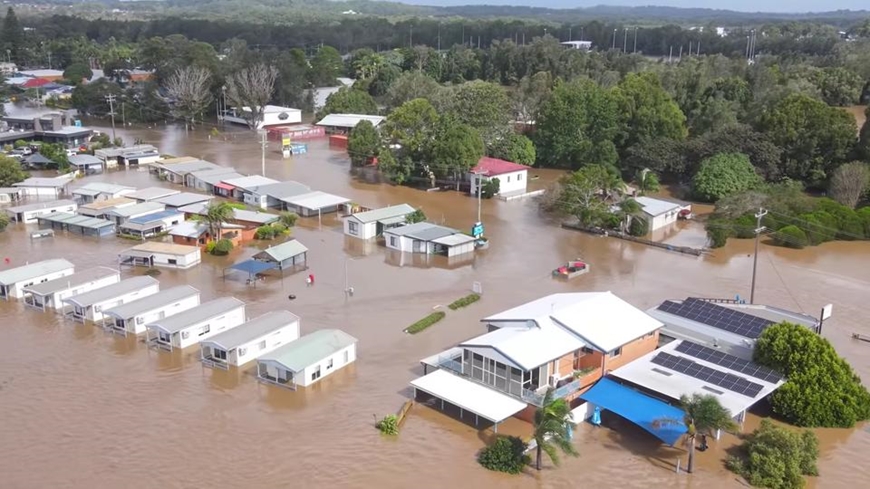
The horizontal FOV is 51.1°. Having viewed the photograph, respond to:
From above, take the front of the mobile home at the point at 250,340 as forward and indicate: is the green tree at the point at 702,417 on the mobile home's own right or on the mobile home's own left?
on the mobile home's own left

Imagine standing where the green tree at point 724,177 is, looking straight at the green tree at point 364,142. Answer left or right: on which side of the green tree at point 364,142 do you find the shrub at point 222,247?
left

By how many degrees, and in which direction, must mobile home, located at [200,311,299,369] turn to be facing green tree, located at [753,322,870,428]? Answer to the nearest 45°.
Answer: approximately 90° to its left

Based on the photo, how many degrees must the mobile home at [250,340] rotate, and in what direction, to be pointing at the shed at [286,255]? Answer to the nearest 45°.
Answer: approximately 135° to its right

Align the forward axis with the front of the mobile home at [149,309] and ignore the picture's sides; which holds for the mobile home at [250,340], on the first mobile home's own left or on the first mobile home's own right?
on the first mobile home's own left

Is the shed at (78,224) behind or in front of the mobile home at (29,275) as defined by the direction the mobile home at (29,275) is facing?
behind

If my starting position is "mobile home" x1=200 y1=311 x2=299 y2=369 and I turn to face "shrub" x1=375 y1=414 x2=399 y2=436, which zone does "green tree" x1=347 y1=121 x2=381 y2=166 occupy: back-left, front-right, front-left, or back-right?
back-left

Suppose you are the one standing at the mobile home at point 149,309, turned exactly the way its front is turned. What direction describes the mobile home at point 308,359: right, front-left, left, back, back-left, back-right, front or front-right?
left
